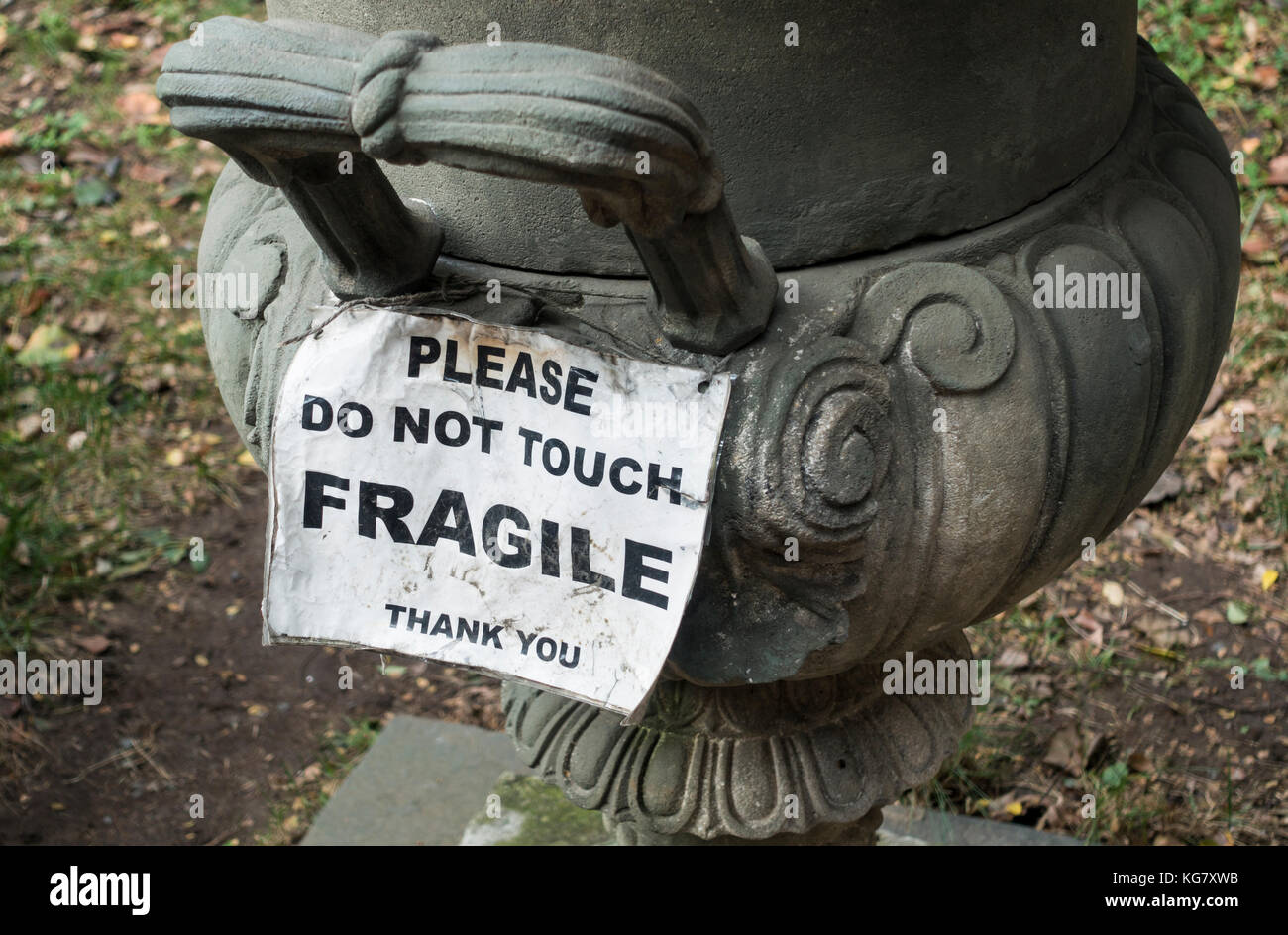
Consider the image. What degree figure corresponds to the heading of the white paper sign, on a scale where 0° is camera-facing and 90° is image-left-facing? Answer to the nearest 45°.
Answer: approximately 0°

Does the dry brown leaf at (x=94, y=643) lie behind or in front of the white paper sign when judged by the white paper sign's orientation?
behind

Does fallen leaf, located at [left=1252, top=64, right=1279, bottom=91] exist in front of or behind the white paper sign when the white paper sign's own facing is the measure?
behind

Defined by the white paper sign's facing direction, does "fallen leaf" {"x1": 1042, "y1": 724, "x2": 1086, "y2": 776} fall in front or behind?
behind

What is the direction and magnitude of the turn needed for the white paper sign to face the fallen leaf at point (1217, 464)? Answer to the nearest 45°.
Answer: approximately 135° to its left
